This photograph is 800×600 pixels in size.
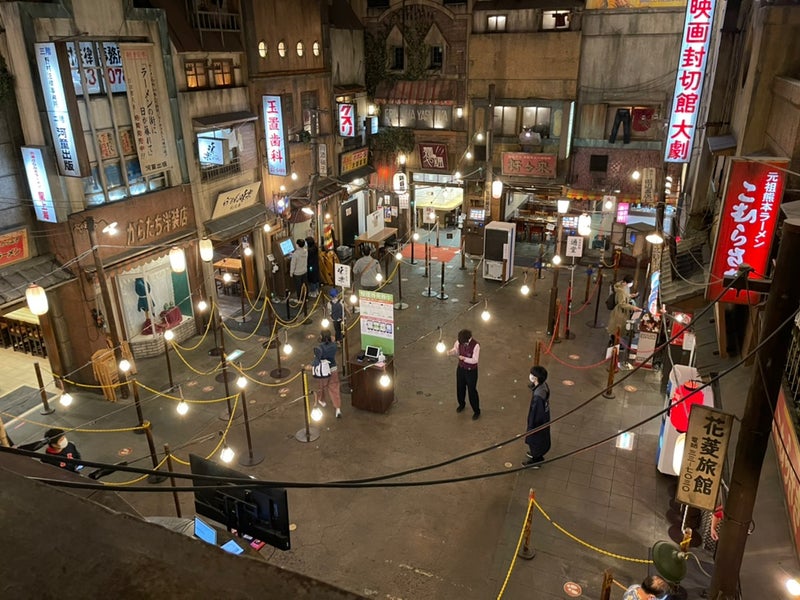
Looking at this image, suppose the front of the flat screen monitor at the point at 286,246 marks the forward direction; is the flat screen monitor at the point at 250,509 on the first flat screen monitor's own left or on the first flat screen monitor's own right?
on the first flat screen monitor's own right

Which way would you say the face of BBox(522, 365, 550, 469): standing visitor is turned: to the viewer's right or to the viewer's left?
to the viewer's left

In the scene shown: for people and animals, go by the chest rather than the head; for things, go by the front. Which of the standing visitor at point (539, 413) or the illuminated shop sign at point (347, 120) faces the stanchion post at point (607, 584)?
the illuminated shop sign

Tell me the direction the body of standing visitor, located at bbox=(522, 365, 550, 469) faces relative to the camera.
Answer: to the viewer's left

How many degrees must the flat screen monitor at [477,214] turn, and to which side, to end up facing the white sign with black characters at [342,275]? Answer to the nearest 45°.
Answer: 0° — it already faces it

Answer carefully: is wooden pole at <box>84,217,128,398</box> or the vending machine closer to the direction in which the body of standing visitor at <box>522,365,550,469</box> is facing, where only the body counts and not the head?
the wooden pole

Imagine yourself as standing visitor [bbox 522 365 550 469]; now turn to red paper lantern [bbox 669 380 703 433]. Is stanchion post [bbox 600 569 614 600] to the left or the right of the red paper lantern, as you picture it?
right

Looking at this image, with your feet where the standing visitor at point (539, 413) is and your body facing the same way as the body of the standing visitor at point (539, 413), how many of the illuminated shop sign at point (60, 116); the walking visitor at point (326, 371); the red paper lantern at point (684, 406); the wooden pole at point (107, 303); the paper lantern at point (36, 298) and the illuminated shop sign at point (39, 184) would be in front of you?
5

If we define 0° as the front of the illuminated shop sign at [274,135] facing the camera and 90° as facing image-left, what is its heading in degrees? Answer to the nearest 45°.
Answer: approximately 0°

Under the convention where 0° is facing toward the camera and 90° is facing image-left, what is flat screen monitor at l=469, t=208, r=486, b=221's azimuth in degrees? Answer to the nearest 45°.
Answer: approximately 0°

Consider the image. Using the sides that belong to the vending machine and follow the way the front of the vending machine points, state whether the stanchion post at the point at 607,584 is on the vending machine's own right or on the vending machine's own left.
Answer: on the vending machine's own left
